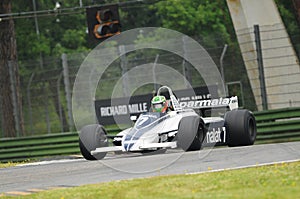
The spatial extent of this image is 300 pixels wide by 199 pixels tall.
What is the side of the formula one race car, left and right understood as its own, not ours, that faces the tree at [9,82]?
right

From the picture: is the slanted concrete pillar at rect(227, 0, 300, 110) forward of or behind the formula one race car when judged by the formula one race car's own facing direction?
behind

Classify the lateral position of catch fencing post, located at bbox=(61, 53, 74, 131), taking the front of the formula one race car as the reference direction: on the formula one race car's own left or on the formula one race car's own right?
on the formula one race car's own right

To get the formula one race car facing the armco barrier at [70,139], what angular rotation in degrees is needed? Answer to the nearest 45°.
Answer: approximately 90° to its right

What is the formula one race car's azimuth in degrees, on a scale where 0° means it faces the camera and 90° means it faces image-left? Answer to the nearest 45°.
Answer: approximately 45°

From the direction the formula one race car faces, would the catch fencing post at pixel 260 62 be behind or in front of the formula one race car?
behind
